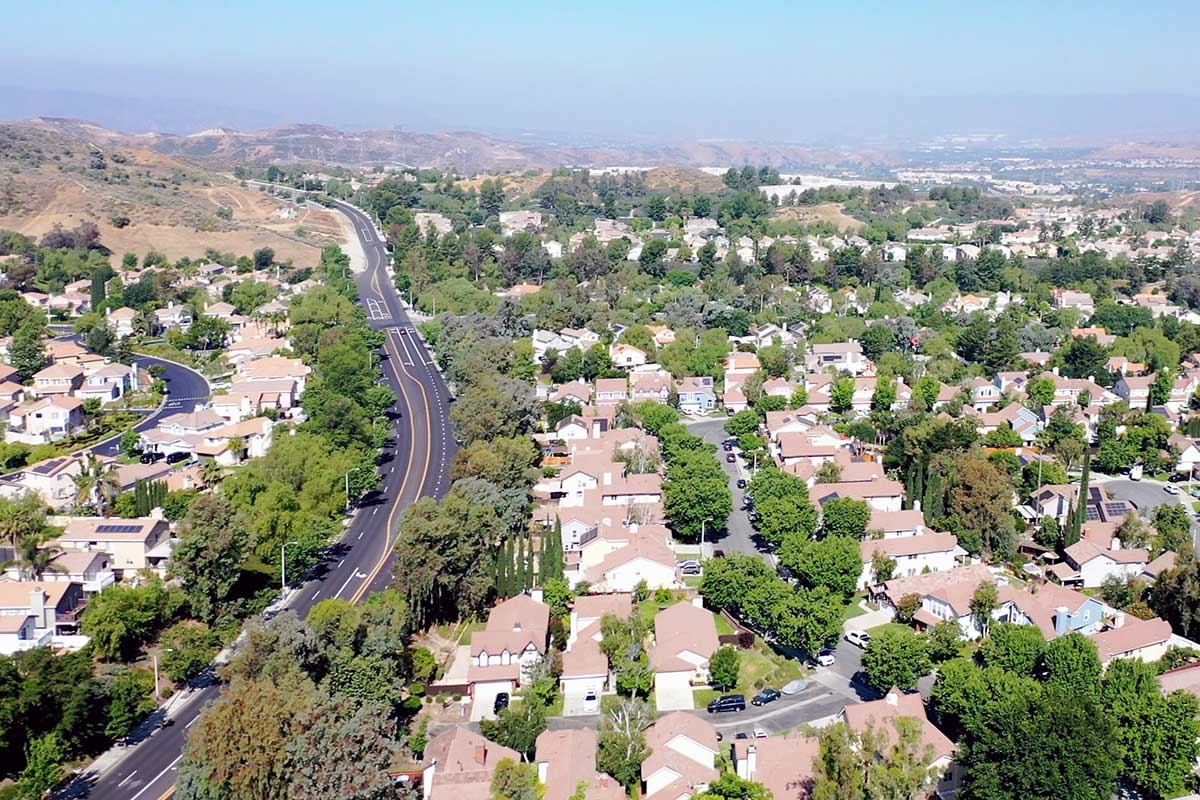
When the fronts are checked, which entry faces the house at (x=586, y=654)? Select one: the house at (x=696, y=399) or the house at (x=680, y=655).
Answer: the house at (x=696, y=399)

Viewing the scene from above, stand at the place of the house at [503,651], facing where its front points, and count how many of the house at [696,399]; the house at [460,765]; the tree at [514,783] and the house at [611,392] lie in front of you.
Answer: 2

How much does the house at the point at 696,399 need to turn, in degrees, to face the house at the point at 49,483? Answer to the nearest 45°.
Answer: approximately 45° to its right

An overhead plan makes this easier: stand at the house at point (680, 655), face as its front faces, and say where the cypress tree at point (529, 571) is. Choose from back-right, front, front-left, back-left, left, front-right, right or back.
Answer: back-right

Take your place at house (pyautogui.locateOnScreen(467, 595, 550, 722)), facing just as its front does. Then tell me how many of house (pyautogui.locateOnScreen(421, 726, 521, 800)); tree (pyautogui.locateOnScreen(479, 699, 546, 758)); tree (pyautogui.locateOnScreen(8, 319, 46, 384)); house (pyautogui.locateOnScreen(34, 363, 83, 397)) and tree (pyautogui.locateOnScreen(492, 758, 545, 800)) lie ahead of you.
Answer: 3

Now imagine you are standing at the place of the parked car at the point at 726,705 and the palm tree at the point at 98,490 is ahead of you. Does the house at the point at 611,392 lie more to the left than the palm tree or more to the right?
right

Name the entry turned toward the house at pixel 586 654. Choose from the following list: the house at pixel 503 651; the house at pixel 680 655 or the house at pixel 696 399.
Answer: the house at pixel 696 399

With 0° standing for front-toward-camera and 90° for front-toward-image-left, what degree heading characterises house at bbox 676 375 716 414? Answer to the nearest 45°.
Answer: approximately 0°

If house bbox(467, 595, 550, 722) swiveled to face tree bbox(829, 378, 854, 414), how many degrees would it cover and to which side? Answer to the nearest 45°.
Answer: approximately 135° to its left
